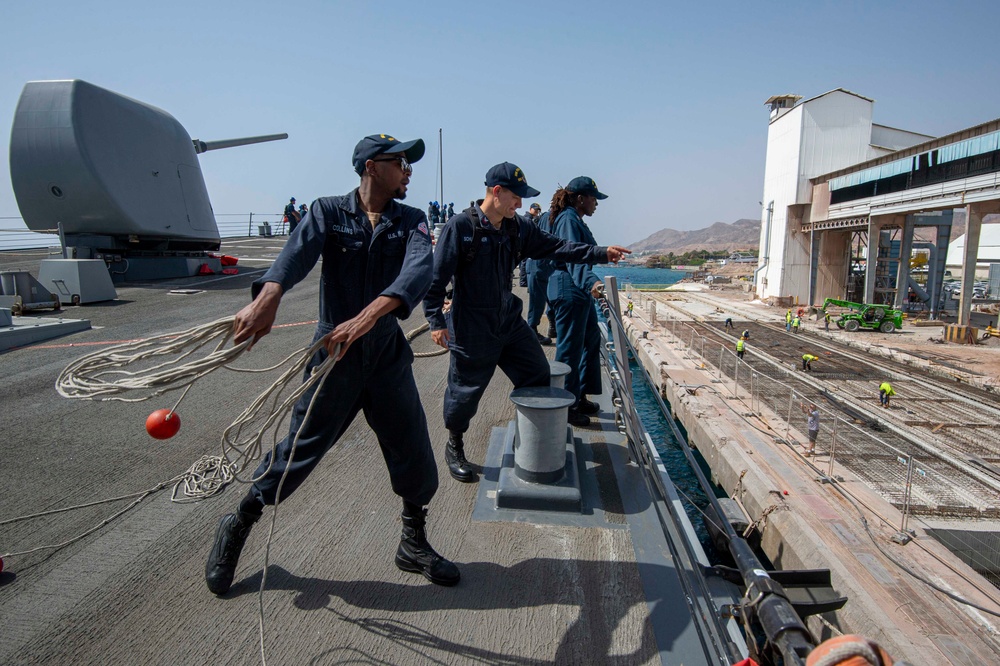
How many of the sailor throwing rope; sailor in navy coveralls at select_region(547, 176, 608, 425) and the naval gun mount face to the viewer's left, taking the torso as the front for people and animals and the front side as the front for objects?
0

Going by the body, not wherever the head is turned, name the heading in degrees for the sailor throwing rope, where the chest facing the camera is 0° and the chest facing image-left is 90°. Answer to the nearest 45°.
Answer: approximately 315°

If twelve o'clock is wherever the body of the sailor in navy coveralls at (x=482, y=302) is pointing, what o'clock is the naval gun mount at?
The naval gun mount is roughly at 6 o'clock from the sailor in navy coveralls.

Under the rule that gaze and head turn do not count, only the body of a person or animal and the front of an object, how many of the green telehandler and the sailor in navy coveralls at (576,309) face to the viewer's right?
1

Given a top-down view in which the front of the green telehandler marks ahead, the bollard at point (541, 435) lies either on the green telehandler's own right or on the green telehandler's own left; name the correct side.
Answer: on the green telehandler's own left

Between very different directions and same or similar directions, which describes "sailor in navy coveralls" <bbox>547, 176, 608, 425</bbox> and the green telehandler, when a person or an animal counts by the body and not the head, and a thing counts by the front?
very different directions

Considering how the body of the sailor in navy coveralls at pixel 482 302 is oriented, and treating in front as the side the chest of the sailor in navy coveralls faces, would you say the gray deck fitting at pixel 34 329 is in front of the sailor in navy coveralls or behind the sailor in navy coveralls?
behind

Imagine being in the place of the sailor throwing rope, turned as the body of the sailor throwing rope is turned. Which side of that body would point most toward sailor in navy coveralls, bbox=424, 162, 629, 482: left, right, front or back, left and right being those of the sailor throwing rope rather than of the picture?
left

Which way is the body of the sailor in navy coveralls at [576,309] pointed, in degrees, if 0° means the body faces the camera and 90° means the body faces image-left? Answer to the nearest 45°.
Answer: approximately 270°

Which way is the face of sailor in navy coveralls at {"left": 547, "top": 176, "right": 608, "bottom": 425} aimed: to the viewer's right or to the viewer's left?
to the viewer's right

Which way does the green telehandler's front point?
to the viewer's left

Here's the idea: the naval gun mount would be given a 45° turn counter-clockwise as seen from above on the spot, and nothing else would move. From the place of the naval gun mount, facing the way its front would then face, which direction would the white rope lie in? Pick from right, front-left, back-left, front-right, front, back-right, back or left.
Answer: back

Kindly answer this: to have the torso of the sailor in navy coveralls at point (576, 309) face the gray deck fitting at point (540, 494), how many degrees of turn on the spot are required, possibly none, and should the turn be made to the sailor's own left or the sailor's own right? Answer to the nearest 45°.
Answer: approximately 90° to the sailor's own right
